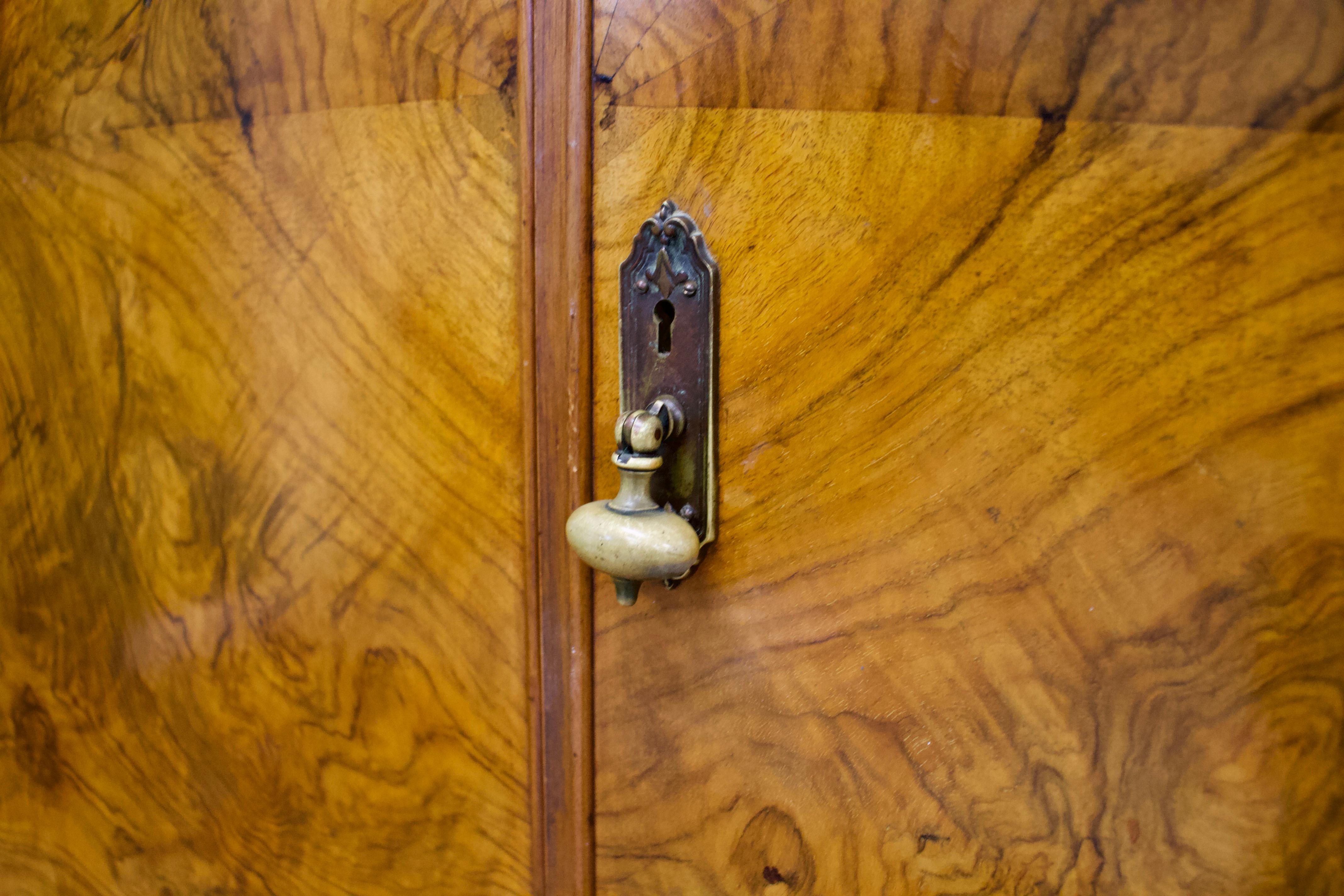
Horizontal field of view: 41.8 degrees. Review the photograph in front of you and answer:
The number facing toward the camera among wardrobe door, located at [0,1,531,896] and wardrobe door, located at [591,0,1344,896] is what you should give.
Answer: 2

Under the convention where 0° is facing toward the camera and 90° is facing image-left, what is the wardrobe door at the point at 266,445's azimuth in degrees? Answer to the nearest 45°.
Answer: approximately 0°

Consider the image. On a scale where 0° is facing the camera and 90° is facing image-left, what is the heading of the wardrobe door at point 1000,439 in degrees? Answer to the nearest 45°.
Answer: approximately 0°
